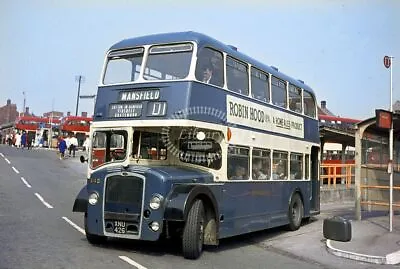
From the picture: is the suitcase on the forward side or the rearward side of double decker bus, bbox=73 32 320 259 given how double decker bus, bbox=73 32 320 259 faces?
on the rearward side

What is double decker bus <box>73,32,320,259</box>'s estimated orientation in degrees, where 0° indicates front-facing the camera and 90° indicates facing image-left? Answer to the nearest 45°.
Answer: approximately 45°

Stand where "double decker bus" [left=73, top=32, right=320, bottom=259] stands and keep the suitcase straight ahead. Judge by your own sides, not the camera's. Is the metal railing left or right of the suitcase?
left

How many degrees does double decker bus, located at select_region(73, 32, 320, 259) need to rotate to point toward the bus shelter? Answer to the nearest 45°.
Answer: approximately 180°
